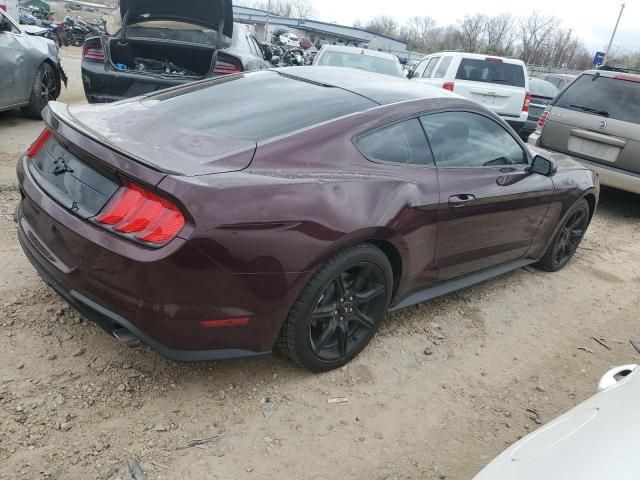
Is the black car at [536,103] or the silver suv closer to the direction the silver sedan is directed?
the black car

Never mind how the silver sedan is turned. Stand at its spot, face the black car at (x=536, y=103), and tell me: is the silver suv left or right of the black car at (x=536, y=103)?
right

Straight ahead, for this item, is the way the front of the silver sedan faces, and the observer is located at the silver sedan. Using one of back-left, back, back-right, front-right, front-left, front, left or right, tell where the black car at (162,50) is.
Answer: right

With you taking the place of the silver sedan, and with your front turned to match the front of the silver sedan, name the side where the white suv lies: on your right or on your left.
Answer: on your right
